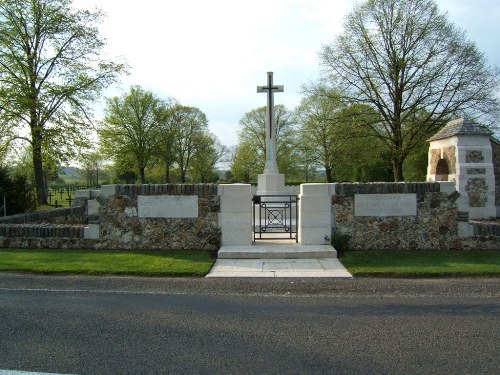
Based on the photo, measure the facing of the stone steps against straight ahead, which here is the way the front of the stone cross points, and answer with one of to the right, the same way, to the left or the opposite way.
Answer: the same way

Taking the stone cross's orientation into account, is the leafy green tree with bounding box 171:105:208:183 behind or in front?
behind

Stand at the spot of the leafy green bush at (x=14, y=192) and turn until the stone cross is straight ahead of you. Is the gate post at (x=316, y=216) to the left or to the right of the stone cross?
right

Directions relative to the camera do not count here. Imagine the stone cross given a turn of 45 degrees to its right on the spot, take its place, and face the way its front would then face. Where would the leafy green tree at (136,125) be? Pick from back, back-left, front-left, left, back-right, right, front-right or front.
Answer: right

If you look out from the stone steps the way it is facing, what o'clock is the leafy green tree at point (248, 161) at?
The leafy green tree is roughly at 6 o'clock from the stone steps.

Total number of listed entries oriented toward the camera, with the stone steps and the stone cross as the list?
2

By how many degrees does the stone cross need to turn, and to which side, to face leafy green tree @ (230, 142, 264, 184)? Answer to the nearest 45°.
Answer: approximately 180°

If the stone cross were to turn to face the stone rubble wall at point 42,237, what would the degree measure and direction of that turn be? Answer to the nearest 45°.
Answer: approximately 45° to its right

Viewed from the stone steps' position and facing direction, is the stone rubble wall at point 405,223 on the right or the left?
on its left

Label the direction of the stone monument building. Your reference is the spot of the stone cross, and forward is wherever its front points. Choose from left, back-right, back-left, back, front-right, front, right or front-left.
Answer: left

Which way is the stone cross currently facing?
toward the camera

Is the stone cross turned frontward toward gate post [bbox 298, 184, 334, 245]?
yes

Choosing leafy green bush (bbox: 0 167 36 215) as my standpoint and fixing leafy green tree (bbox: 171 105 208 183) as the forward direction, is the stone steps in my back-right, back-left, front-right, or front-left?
back-right
